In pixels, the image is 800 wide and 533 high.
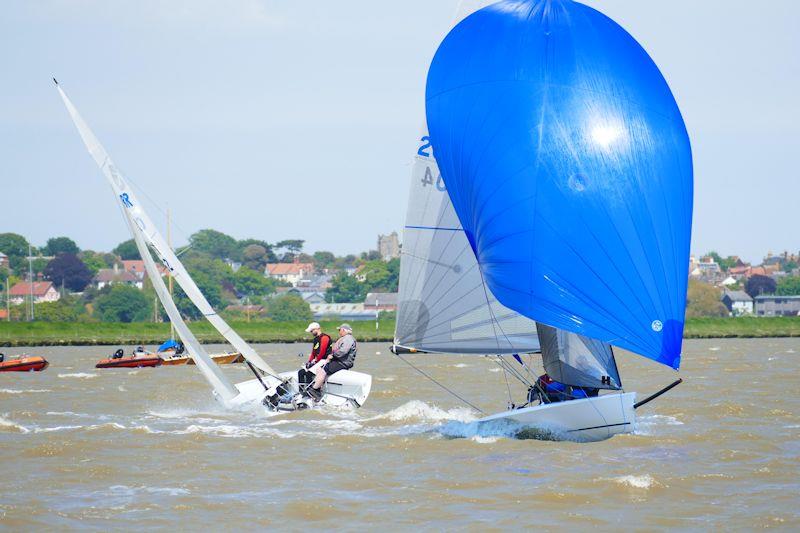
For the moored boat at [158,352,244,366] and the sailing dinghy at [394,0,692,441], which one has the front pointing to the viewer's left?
the moored boat

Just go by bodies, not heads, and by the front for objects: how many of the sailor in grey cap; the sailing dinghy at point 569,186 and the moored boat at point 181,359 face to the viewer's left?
1

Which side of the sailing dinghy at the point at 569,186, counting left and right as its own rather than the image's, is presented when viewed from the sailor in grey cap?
back

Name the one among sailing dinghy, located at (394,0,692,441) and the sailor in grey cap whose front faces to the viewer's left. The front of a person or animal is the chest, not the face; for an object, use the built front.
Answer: the sailor in grey cap

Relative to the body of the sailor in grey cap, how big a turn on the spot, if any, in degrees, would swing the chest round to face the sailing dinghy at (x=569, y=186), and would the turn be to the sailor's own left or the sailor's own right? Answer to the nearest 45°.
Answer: approximately 135° to the sailor's own left

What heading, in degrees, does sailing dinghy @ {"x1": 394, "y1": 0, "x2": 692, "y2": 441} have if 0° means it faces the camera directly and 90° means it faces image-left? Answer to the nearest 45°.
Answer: approximately 315°
